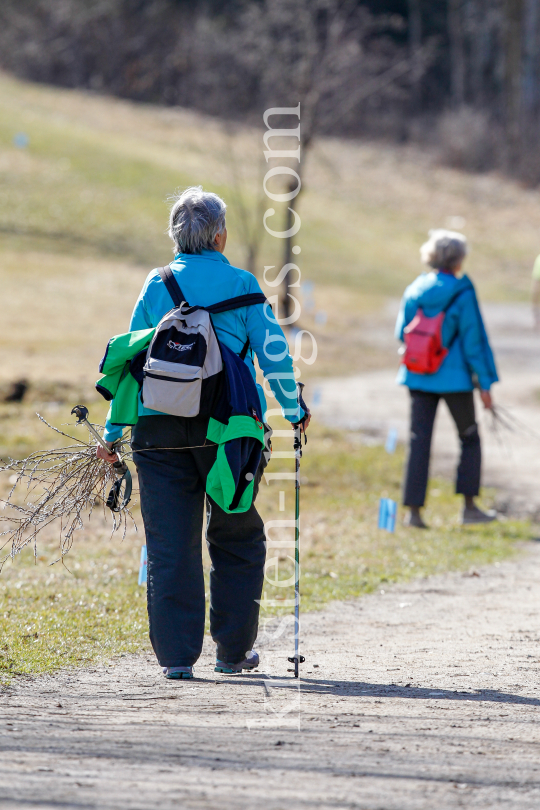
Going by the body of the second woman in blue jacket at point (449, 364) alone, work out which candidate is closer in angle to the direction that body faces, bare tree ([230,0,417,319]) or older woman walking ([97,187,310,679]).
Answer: the bare tree

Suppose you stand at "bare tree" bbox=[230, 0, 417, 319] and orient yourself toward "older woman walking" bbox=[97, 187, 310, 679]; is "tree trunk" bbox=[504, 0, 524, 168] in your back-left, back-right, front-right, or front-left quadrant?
back-left

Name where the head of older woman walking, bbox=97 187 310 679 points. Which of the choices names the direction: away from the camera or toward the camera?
away from the camera

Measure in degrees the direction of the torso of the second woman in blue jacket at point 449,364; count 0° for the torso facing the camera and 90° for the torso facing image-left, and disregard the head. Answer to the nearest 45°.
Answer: approximately 225°

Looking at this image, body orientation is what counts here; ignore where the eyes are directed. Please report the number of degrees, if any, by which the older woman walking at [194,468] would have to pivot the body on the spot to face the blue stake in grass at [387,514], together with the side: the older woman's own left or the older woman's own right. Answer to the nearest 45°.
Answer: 0° — they already face it

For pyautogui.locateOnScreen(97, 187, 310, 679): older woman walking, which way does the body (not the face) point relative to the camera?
away from the camera

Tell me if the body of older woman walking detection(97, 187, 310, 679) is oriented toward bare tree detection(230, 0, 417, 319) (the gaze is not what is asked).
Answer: yes
